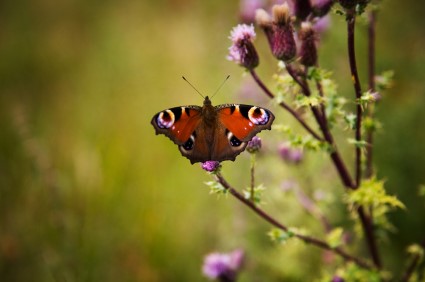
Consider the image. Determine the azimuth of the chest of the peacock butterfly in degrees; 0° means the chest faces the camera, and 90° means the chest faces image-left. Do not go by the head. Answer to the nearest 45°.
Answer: approximately 180°
